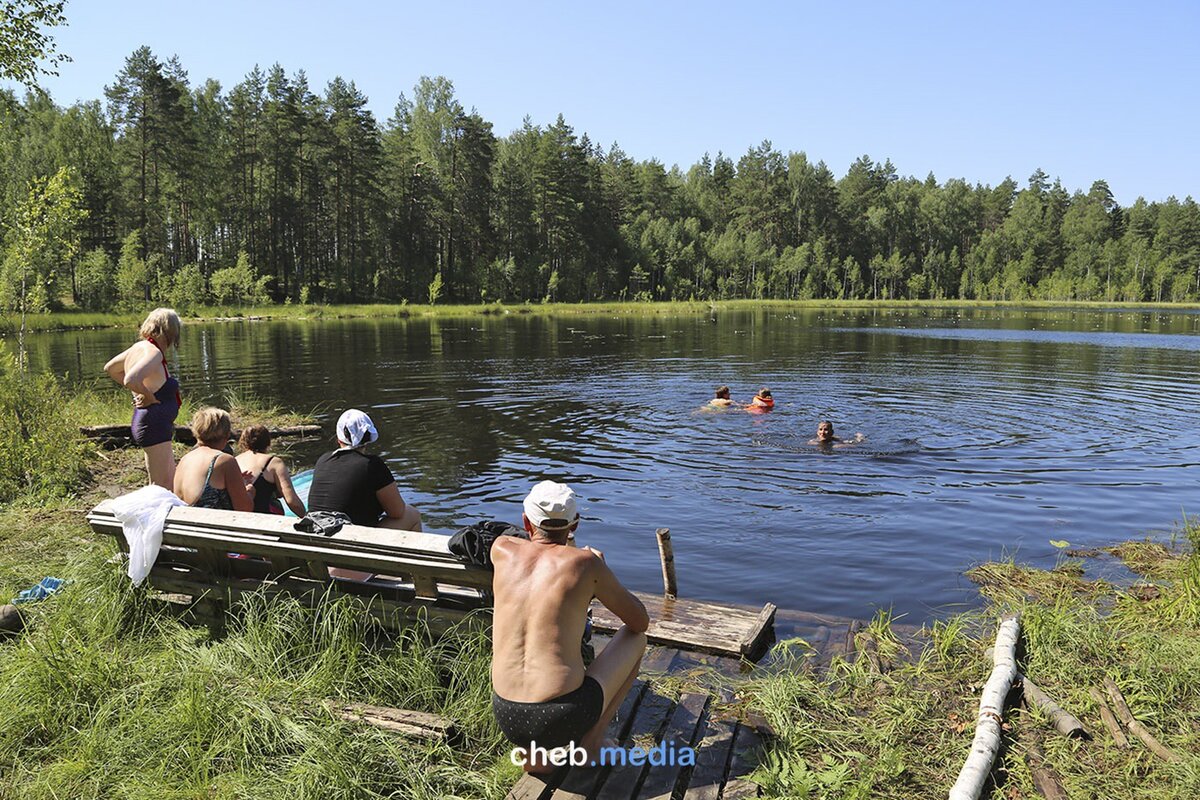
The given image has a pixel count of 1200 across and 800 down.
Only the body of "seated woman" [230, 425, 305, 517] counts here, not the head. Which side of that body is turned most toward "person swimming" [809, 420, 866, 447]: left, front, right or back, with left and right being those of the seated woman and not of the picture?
front

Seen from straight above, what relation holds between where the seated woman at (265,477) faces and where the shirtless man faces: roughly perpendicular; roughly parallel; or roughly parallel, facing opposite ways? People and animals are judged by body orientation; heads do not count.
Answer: roughly parallel

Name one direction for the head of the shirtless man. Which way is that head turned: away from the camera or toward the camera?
away from the camera

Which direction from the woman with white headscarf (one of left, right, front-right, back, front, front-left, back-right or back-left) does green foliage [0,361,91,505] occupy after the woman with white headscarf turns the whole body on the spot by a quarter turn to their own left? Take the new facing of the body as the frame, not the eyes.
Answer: front

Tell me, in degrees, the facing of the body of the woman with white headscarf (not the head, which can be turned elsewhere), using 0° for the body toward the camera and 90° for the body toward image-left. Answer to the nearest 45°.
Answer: approximately 225°

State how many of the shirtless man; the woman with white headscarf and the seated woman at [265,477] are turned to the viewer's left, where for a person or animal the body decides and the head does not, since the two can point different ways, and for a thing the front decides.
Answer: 0

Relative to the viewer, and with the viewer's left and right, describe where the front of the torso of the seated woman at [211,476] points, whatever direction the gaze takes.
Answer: facing away from the viewer and to the right of the viewer

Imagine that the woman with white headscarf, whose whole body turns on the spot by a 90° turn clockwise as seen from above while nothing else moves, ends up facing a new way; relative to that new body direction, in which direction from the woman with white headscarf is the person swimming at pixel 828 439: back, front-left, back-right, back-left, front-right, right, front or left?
left

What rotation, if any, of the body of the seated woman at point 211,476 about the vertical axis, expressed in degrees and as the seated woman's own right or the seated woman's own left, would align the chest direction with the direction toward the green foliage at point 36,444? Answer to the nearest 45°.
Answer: approximately 45° to the seated woman's own left

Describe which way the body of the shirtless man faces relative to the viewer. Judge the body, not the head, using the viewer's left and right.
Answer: facing away from the viewer and to the right of the viewer

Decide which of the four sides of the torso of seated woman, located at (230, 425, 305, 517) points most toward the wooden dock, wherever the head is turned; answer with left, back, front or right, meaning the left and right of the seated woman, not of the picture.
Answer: right

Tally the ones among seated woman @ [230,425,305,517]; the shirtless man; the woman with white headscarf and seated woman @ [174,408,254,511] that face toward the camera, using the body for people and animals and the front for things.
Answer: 0

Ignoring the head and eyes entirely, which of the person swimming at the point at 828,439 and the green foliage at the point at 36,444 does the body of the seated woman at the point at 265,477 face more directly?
the person swimming

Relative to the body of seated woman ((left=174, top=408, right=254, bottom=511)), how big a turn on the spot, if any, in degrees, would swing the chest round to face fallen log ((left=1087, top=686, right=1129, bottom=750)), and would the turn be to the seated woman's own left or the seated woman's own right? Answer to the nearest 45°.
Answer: approximately 90° to the seated woman's own right

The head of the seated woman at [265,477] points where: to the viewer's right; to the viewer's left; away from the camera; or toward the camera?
away from the camera

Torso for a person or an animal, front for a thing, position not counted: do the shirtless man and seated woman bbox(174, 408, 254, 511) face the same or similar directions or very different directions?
same or similar directions
